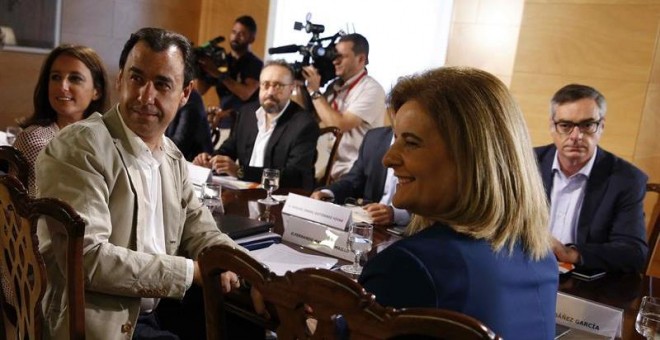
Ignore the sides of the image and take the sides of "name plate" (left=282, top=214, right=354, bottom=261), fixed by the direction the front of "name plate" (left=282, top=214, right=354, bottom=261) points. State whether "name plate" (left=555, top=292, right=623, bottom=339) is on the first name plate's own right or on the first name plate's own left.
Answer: on the first name plate's own left

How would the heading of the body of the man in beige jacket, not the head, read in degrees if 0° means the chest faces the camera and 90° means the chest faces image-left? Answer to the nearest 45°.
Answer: approximately 315°

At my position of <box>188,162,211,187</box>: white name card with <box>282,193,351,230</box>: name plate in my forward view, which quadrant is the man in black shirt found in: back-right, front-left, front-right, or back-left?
back-left

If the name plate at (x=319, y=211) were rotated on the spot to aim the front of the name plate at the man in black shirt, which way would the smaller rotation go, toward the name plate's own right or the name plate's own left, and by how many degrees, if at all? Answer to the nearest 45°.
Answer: approximately 135° to the name plate's own right

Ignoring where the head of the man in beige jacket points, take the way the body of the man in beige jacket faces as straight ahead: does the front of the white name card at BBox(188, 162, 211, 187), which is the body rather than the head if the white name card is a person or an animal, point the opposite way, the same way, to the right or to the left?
to the right

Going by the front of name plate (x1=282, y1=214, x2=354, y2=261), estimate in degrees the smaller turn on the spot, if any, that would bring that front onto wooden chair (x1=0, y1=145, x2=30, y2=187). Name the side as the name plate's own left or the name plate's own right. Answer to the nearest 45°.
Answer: approximately 45° to the name plate's own right
